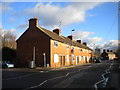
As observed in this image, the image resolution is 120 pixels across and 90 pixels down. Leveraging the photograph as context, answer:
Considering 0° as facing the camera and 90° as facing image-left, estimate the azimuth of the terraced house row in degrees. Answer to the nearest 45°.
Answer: approximately 315°
